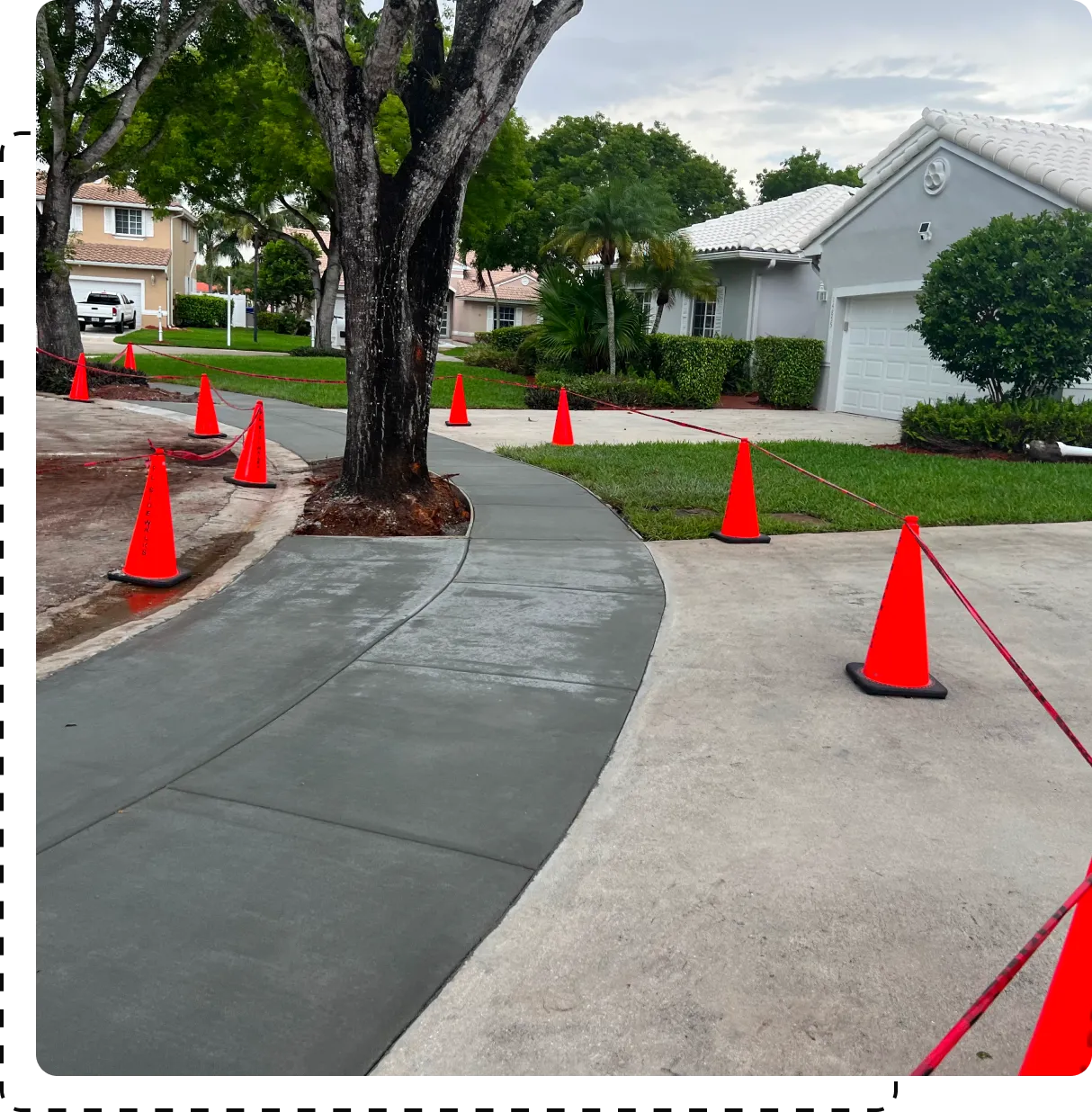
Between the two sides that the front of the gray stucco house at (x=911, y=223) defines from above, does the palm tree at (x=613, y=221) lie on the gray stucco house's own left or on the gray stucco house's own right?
on the gray stucco house's own right

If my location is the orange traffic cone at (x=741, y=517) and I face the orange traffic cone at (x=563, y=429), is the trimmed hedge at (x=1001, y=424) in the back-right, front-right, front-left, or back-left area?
front-right

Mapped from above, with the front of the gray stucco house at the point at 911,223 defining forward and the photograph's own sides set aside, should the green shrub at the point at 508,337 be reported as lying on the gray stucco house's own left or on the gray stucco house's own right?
on the gray stucco house's own right

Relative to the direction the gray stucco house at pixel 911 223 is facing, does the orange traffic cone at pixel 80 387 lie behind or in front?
in front

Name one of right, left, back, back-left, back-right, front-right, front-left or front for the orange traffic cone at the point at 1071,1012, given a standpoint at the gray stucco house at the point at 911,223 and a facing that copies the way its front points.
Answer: front-left

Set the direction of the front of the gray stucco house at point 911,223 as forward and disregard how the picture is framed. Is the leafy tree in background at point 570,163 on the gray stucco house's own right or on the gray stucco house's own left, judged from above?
on the gray stucco house's own right

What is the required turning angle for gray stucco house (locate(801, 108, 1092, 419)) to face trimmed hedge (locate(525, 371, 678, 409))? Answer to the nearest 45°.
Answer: approximately 45° to its right

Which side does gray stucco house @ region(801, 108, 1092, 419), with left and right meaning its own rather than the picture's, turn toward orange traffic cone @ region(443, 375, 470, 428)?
front

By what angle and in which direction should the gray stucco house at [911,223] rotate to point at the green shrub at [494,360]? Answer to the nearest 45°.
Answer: approximately 90° to its right

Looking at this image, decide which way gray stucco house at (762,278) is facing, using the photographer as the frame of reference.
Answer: facing the viewer and to the left of the viewer

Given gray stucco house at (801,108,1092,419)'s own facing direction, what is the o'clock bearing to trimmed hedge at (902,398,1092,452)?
The trimmed hedge is roughly at 10 o'clock from the gray stucco house.

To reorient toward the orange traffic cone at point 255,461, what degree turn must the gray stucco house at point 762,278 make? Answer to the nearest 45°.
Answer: approximately 45° to its left

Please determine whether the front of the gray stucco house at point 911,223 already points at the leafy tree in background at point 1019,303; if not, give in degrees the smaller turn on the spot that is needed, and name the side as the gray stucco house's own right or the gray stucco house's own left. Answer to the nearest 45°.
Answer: approximately 45° to the gray stucco house's own left

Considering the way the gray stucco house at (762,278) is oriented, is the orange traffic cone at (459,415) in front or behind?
in front

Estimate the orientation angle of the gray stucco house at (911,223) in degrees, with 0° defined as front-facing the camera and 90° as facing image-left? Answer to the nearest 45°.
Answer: approximately 45°

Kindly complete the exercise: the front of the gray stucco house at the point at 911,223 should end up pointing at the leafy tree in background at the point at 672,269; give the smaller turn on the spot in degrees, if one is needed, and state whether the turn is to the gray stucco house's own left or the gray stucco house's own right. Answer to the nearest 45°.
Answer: approximately 90° to the gray stucco house's own right
